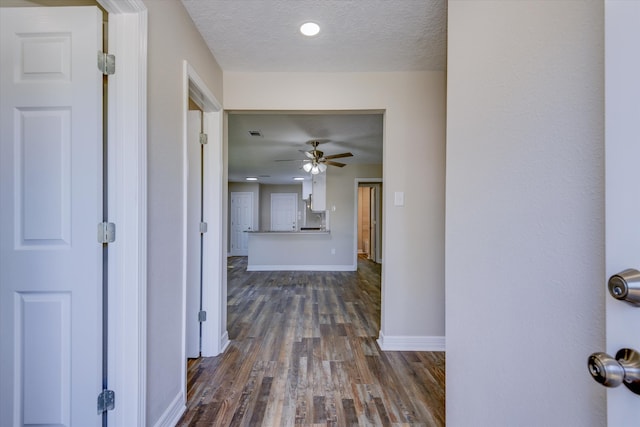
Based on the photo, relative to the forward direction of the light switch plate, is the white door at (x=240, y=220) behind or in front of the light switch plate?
behind

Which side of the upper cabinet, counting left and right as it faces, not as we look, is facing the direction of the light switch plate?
left

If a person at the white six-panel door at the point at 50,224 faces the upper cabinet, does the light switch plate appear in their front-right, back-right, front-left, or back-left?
front-right

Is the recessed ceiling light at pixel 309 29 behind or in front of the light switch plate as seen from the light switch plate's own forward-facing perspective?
in front

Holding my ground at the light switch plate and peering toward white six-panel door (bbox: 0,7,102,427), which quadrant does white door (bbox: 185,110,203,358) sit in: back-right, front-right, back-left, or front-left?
front-right

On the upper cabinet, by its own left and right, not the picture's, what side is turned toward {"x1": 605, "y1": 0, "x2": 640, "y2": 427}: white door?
left

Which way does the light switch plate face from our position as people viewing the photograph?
facing the viewer

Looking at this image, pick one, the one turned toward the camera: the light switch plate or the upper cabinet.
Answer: the light switch plate

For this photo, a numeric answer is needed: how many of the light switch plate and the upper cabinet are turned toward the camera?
1

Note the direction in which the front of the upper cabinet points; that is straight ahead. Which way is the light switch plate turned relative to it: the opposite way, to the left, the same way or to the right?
to the left

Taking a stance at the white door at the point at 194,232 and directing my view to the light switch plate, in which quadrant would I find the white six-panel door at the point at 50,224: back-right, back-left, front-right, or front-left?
back-right

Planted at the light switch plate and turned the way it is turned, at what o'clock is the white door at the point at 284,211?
The white door is roughly at 5 o'clock from the light switch plate.

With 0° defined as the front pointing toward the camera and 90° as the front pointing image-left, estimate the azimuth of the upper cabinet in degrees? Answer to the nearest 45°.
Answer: approximately 90°

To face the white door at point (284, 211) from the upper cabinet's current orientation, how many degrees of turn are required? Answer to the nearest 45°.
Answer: approximately 90° to its right

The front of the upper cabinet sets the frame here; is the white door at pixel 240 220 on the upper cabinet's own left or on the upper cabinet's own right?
on the upper cabinet's own right
